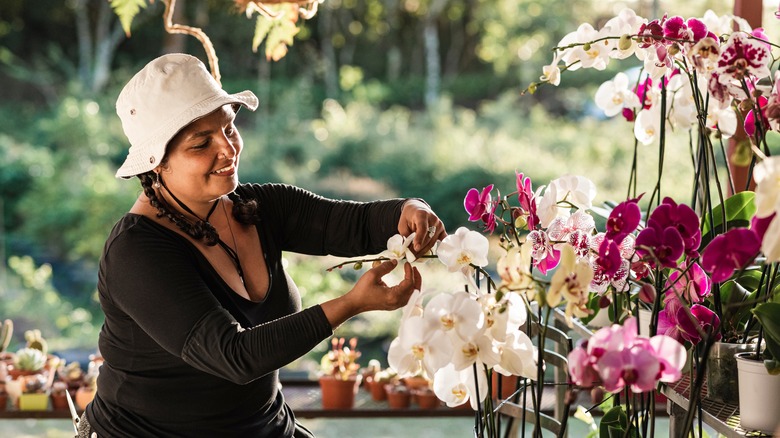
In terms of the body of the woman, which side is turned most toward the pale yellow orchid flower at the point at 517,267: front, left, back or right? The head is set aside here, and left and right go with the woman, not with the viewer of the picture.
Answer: front

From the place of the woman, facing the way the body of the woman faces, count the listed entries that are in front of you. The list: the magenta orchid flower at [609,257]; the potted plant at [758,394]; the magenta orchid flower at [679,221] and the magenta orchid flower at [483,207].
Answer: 4

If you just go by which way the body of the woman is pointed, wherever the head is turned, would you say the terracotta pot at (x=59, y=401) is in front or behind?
behind

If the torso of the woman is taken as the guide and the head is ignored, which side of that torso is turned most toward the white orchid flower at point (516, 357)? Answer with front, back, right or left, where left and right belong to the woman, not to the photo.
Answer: front

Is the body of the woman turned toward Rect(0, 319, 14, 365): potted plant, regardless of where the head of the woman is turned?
no

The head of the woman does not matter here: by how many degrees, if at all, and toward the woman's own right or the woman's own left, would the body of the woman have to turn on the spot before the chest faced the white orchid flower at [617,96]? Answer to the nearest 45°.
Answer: approximately 45° to the woman's own left

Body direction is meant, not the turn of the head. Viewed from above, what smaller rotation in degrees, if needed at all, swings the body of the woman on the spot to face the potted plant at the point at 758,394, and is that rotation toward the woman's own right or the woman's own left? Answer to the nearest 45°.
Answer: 0° — they already face it

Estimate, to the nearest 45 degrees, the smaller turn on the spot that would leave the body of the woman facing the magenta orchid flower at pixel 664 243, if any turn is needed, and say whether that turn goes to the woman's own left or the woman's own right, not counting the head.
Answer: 0° — they already face it

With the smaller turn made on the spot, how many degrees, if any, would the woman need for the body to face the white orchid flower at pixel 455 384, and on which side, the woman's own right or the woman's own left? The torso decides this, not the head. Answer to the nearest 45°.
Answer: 0° — they already face it

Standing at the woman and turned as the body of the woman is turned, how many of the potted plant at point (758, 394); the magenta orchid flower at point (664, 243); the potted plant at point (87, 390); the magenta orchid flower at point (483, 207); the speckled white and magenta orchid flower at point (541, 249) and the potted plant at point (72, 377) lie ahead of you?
4

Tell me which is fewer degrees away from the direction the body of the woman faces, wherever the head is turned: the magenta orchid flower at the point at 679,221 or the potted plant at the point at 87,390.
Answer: the magenta orchid flower

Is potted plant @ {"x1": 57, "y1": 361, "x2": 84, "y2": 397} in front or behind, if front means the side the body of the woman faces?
behind

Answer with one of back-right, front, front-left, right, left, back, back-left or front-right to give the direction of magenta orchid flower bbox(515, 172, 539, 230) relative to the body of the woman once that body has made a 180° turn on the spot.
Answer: back

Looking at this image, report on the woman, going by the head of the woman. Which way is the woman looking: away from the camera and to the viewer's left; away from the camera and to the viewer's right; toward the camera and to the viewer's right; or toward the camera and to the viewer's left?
toward the camera and to the viewer's right

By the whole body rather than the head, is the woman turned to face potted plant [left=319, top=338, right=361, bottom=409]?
no

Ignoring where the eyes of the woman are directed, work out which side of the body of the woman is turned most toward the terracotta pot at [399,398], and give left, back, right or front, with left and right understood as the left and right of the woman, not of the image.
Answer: left
